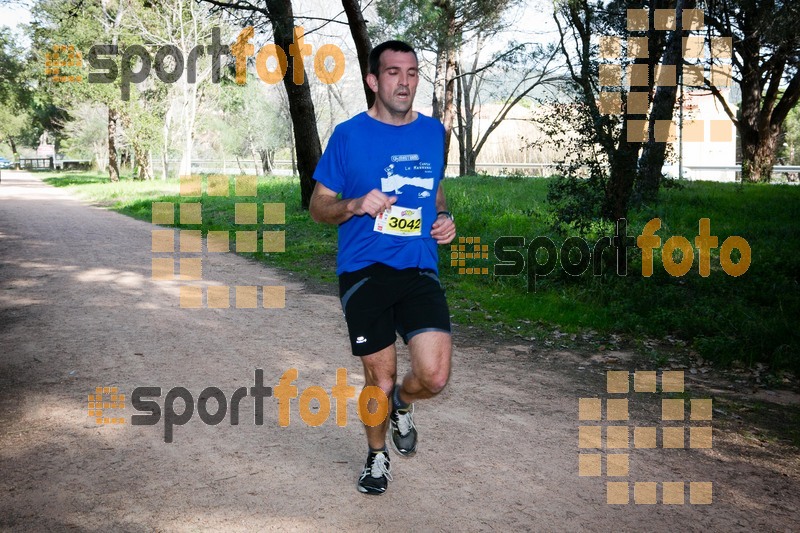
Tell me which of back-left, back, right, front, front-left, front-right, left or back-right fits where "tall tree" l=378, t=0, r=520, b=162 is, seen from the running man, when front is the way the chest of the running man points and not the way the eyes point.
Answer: back-left

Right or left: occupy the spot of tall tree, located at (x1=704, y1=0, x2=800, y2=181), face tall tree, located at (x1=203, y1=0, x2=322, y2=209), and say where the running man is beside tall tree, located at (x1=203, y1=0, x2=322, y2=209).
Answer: left

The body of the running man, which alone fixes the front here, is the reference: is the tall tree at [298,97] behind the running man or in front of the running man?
behind

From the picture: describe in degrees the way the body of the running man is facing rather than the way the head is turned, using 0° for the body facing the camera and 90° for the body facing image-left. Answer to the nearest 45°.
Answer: approximately 315°

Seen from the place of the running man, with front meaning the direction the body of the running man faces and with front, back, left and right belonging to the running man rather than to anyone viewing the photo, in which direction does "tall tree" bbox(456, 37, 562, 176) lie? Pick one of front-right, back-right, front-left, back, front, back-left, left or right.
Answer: back-left

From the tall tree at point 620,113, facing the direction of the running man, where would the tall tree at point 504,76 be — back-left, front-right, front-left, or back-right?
back-right

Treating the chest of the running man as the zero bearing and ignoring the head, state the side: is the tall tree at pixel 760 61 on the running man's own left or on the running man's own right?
on the running man's own left
